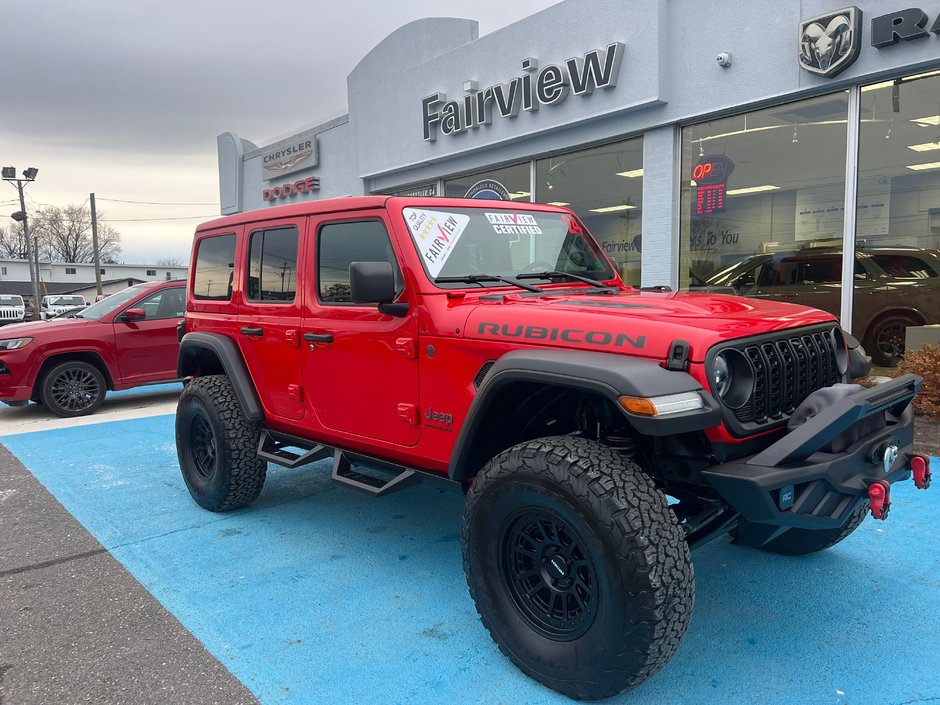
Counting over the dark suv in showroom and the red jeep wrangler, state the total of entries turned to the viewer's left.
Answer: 1

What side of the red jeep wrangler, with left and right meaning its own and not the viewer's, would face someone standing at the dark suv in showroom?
left

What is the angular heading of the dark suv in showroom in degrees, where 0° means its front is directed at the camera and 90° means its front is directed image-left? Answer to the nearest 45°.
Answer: approximately 90°

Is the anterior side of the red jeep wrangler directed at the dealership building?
no

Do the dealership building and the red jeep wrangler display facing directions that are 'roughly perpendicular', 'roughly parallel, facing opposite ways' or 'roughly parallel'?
roughly perpendicular

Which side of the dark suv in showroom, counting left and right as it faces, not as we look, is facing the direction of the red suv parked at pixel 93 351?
front

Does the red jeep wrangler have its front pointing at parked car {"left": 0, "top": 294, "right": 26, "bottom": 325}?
no

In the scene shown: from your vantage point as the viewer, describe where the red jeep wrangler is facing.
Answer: facing the viewer and to the right of the viewer

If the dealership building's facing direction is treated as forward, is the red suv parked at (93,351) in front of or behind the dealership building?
in front

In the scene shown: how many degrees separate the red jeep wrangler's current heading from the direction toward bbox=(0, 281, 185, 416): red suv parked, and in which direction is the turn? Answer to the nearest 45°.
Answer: approximately 180°

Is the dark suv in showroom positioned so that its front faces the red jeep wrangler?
no

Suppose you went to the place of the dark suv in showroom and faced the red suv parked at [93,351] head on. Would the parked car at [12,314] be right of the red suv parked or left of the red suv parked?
right

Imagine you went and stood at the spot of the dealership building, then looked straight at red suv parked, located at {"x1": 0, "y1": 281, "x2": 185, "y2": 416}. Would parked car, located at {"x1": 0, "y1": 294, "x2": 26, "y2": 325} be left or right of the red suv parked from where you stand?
right

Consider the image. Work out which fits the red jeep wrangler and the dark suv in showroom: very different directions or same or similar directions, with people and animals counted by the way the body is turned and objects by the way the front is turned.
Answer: very different directions

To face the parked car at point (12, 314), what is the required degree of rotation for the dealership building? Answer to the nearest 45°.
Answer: approximately 90° to its right
